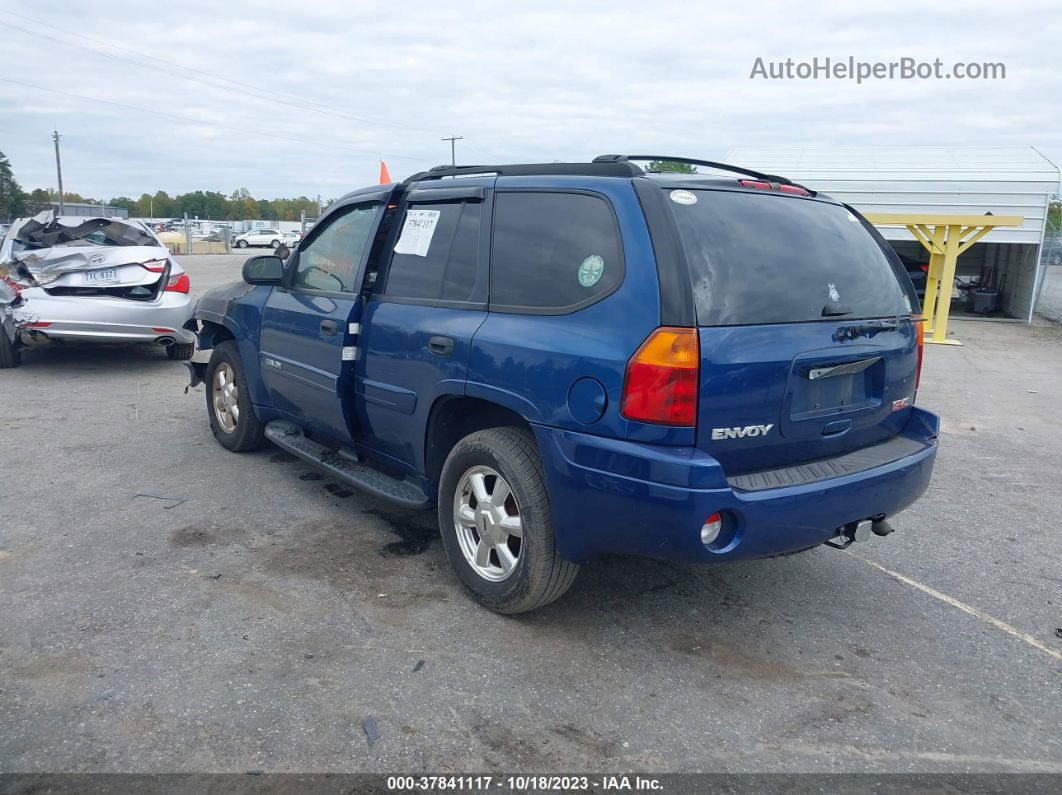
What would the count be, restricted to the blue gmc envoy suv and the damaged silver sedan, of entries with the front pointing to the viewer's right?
0

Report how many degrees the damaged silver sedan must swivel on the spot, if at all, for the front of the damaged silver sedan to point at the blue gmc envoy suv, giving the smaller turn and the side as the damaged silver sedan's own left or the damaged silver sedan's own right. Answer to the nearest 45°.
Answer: approximately 180°

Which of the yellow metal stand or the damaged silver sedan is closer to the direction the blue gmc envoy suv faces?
the damaged silver sedan

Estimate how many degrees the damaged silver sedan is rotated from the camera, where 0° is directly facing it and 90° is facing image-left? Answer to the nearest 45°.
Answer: approximately 180°

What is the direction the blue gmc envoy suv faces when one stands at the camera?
facing away from the viewer and to the left of the viewer

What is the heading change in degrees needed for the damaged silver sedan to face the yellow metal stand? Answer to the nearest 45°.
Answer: approximately 90° to its right

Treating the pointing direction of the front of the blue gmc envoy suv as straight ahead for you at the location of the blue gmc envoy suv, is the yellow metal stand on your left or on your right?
on your right

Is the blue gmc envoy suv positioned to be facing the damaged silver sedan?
yes

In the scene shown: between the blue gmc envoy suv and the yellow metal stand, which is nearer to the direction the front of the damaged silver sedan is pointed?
the yellow metal stand
